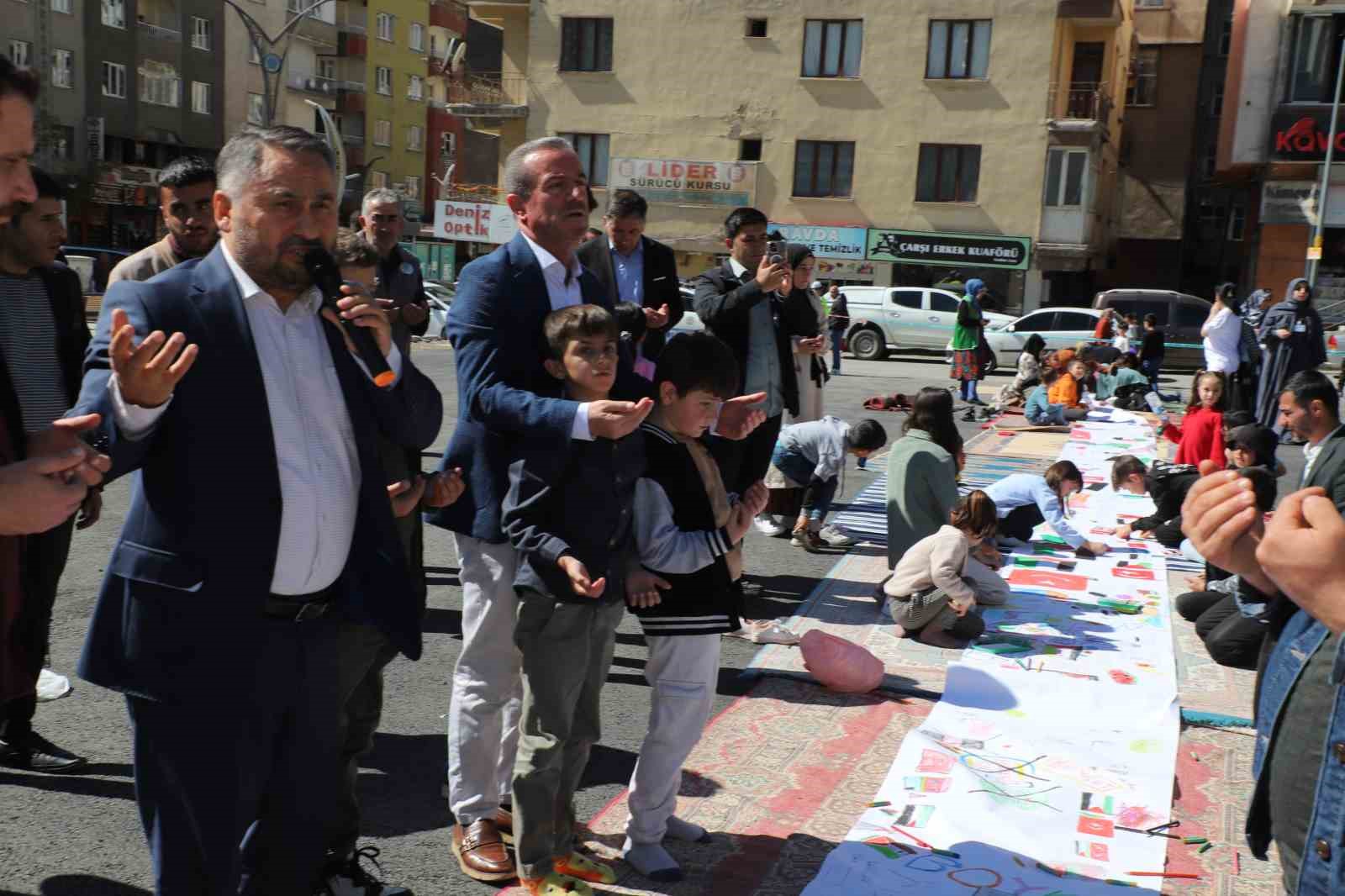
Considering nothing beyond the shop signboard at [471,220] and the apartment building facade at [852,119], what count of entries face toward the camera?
2

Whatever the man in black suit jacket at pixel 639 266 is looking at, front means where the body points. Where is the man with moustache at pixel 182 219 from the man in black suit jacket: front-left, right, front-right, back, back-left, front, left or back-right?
front-right

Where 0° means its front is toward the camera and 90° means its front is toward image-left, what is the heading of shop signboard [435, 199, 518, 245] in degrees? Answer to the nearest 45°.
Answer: approximately 0°

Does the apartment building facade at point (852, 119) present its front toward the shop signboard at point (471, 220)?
no

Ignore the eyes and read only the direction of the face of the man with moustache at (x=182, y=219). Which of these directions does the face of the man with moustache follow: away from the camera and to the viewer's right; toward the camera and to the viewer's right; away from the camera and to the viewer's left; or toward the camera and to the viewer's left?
toward the camera and to the viewer's right

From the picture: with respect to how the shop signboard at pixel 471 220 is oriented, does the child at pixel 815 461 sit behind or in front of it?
in front

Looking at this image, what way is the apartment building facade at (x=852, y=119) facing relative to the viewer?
toward the camera

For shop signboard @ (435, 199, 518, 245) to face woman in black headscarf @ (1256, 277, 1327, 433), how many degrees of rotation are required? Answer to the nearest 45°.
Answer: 0° — it already faces them

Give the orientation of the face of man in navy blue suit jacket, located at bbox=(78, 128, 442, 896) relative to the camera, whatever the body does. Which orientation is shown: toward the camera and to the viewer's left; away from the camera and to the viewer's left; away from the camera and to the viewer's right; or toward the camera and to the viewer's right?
toward the camera and to the viewer's right

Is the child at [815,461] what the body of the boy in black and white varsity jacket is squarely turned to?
no

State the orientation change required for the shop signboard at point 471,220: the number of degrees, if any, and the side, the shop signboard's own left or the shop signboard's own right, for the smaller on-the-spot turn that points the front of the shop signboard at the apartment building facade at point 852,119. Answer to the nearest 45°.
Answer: approximately 90° to the shop signboard's own left

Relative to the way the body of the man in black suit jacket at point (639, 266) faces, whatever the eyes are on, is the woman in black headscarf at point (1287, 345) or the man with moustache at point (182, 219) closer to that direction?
the man with moustache

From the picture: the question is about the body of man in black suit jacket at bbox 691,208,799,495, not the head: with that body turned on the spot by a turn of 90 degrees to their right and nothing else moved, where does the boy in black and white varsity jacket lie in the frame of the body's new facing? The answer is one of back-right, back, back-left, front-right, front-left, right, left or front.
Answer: front-left

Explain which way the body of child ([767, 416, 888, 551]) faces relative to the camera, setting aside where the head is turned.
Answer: to the viewer's right
